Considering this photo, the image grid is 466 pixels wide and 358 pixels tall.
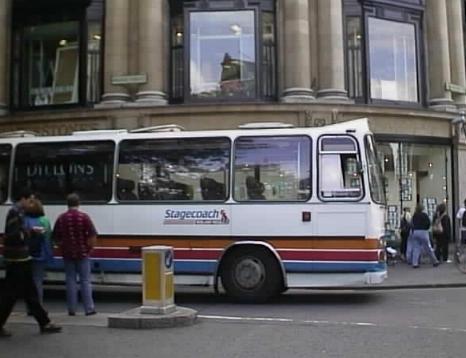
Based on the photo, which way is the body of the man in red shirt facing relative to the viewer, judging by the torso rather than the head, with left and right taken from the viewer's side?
facing away from the viewer

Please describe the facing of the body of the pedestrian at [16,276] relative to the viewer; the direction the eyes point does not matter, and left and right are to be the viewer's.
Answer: facing to the right of the viewer

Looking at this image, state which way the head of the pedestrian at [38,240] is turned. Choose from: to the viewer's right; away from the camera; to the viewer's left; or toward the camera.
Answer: away from the camera

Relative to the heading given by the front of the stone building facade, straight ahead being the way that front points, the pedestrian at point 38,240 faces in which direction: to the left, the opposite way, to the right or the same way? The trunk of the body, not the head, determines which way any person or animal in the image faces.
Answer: the opposite way

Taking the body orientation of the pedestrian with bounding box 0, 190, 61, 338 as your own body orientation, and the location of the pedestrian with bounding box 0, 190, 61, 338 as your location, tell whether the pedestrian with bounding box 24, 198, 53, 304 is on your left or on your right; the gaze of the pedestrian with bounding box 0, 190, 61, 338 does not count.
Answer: on your left

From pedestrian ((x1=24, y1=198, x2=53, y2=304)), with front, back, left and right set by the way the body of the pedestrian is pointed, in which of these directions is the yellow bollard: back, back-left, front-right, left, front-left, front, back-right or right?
back-right

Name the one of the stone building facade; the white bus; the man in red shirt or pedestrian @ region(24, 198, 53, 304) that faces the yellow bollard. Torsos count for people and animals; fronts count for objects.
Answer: the stone building facade

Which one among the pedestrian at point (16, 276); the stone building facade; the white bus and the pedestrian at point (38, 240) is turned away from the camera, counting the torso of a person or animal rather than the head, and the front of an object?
the pedestrian at point (38, 240)

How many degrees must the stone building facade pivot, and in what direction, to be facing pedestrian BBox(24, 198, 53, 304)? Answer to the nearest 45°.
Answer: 0° — it already faces them

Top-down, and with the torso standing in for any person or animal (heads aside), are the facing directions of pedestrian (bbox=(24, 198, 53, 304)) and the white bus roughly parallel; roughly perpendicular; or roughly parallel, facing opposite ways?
roughly perpendicular

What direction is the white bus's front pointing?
to the viewer's right

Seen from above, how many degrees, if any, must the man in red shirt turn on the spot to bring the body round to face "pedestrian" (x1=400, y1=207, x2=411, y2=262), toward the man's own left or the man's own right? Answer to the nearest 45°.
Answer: approximately 45° to the man's own right

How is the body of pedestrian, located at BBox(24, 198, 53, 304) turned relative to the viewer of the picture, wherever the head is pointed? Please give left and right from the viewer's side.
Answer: facing away from the viewer
